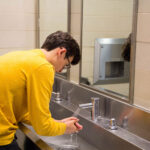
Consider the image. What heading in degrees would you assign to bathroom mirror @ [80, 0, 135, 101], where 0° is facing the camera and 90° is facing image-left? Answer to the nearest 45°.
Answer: approximately 45°

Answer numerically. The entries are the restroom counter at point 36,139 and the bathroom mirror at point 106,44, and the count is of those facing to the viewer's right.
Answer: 0

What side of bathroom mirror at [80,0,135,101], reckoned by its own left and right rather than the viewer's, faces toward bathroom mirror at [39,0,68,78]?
right

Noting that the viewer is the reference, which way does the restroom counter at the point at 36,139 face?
facing the viewer and to the left of the viewer
